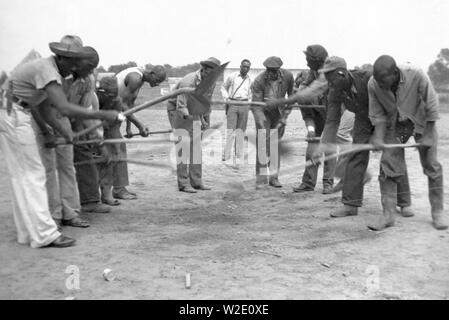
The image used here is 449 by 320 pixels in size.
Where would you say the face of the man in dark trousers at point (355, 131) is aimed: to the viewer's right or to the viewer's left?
to the viewer's left

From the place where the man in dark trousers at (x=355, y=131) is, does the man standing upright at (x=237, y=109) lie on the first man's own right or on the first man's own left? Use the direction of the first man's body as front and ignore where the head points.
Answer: on the first man's own right

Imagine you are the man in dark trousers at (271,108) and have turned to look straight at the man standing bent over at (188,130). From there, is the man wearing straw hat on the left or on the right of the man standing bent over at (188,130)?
left

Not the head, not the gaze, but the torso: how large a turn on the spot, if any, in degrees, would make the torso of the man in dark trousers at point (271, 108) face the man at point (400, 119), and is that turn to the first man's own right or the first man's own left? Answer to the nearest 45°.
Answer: approximately 45° to the first man's own left

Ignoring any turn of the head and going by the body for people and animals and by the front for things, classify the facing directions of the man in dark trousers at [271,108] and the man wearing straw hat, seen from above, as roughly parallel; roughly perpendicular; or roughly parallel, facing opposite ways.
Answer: roughly perpendicular

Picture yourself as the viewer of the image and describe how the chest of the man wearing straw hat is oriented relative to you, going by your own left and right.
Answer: facing to the right of the viewer

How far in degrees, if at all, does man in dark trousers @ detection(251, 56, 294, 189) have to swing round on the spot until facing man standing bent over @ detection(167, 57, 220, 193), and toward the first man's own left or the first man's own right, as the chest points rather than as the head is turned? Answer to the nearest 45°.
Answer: approximately 90° to the first man's own right
